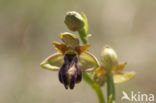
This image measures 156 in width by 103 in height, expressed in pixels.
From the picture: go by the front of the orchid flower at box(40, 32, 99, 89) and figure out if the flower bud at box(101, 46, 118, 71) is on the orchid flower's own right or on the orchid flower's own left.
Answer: on the orchid flower's own left

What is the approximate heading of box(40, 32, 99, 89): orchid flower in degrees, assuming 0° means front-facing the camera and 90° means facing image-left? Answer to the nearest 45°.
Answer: approximately 0°
